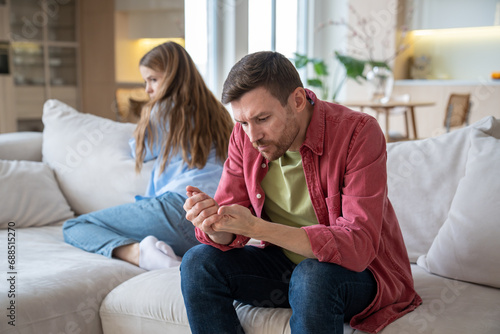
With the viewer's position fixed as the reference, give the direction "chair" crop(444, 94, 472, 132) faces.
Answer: facing away from the viewer and to the left of the viewer

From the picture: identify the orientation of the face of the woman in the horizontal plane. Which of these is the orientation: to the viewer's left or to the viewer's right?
to the viewer's left

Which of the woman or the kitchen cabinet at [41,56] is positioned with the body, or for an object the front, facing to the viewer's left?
the woman

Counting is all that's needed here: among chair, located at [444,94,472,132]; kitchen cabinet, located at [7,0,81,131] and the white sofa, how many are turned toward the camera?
2

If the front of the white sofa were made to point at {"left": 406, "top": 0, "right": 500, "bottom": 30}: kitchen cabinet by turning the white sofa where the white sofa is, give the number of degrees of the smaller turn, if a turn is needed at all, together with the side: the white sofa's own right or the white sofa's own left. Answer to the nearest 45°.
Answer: approximately 180°

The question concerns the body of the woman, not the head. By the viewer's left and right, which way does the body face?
facing to the left of the viewer

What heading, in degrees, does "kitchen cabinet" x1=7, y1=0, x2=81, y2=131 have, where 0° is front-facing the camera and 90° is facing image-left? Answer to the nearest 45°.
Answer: approximately 0°

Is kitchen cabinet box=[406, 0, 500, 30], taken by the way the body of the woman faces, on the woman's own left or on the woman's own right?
on the woman's own right

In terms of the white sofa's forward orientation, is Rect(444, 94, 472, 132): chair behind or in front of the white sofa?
behind
